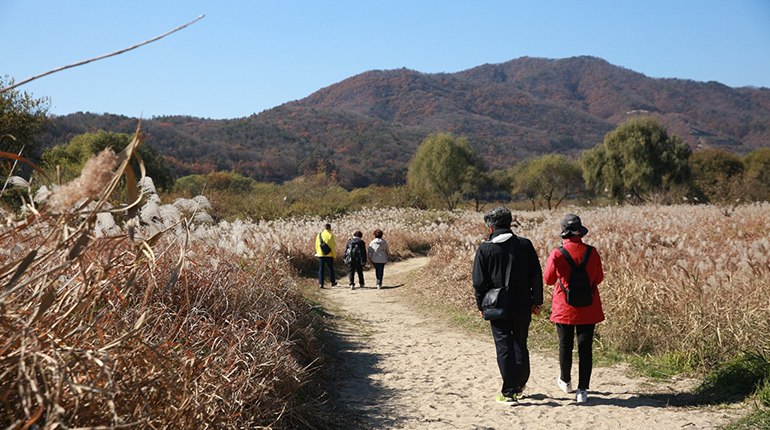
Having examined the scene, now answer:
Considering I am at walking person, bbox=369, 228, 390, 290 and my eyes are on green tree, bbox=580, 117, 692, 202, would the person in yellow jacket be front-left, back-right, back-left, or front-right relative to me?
back-left

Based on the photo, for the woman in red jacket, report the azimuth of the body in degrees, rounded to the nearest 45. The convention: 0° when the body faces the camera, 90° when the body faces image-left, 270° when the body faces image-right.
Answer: approximately 180°

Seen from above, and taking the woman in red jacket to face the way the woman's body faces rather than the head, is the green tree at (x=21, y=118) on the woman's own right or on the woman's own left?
on the woman's own left

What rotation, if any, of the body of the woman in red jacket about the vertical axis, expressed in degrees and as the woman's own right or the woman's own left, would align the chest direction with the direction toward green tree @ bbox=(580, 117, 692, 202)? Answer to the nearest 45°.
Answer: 0° — they already face it

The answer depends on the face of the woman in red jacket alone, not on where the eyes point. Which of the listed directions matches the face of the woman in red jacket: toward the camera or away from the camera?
away from the camera

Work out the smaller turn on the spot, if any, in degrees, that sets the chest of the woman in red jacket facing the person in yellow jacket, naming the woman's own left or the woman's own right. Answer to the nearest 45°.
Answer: approximately 45° to the woman's own left
